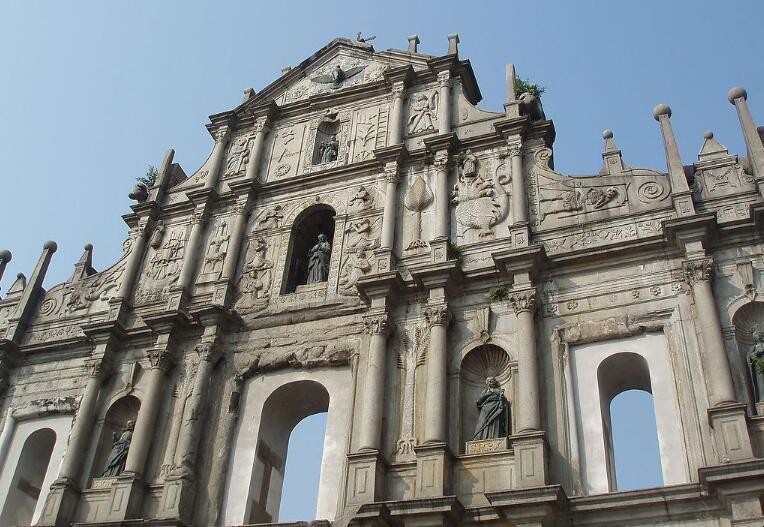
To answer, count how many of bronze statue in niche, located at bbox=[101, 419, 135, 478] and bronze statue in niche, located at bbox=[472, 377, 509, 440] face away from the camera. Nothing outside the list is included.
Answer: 0

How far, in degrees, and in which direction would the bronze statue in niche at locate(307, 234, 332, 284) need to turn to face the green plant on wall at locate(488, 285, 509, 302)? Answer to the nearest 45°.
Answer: approximately 90° to its left

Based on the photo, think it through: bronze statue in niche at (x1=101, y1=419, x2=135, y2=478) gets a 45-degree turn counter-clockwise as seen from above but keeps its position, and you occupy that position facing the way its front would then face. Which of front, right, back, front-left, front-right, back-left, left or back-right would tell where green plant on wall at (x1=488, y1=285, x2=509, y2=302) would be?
front-left

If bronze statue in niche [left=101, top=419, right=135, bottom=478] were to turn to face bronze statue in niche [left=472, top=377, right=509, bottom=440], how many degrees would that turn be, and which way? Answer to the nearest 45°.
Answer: approximately 90° to its left

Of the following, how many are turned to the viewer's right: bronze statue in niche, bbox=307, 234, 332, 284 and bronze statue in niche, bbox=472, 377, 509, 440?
0

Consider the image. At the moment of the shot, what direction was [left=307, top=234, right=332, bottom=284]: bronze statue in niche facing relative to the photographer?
facing the viewer and to the left of the viewer

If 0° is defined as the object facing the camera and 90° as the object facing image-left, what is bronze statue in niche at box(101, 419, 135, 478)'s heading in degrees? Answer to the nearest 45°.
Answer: approximately 45°

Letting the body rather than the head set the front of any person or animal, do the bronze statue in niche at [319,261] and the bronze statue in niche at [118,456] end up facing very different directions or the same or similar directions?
same or similar directions

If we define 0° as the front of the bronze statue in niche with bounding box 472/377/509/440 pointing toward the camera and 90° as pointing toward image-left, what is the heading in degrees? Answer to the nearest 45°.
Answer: approximately 45°
